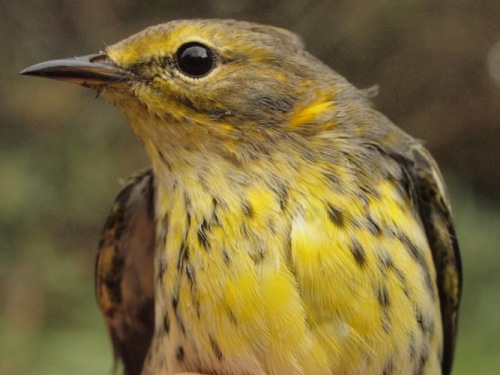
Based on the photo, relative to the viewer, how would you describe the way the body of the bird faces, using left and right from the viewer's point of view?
facing the viewer and to the left of the viewer
